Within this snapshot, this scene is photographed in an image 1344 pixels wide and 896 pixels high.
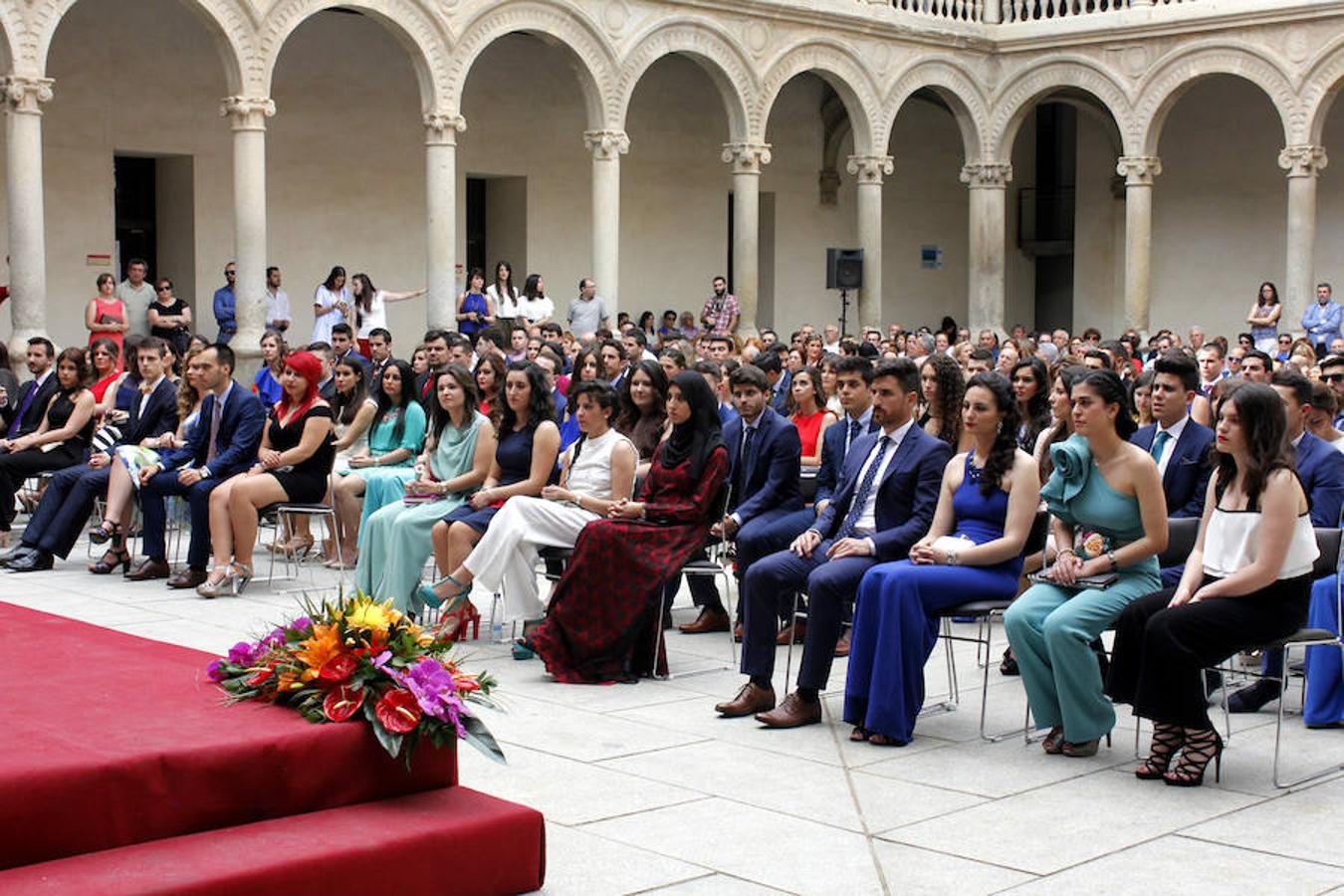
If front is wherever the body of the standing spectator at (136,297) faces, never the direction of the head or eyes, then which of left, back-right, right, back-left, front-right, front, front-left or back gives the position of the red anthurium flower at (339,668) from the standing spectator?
front

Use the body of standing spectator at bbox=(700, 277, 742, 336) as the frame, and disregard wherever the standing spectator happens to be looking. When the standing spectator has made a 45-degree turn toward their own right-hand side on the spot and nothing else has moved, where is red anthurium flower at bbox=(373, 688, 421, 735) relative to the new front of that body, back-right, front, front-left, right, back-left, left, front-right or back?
front-left

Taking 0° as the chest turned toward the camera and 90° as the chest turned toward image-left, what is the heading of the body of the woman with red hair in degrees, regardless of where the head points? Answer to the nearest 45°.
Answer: approximately 45°

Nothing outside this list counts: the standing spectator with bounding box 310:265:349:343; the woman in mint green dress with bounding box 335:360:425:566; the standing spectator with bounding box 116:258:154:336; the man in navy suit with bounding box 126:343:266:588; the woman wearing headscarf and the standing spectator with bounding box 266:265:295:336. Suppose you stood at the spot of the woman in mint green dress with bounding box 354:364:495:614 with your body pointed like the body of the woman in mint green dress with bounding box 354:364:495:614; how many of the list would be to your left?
1

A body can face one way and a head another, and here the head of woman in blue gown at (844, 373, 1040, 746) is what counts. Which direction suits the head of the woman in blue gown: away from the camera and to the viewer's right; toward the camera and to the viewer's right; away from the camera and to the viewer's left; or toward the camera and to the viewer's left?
toward the camera and to the viewer's left

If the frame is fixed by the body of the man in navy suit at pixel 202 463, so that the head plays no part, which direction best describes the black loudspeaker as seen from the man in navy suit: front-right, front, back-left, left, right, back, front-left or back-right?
back

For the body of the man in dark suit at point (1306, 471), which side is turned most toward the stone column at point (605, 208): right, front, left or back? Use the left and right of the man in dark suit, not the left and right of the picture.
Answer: right

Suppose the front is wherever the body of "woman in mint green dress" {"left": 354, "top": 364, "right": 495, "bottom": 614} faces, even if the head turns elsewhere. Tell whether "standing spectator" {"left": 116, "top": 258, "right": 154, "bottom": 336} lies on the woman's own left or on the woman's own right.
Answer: on the woman's own right

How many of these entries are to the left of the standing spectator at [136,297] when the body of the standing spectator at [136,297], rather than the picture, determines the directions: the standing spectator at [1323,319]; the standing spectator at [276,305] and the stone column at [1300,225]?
3

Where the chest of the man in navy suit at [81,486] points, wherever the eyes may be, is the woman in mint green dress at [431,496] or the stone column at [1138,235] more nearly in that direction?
the woman in mint green dress

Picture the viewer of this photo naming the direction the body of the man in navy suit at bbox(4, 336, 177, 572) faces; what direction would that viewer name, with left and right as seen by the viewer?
facing the viewer and to the left of the viewer

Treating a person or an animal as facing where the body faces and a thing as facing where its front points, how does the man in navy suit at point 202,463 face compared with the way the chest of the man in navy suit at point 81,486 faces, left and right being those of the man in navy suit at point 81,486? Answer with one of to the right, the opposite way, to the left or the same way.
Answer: the same way

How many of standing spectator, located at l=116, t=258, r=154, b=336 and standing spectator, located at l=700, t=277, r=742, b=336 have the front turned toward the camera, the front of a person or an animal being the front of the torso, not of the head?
2

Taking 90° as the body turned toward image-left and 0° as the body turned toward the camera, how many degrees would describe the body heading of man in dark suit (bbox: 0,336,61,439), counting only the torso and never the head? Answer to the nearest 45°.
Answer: approximately 45°

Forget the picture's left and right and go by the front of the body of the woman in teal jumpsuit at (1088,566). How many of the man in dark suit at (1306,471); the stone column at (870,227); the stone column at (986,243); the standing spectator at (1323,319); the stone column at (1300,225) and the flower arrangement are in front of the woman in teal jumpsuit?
1

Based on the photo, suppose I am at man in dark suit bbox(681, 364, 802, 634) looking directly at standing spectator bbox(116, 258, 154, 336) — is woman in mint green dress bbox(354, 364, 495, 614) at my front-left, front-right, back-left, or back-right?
front-left

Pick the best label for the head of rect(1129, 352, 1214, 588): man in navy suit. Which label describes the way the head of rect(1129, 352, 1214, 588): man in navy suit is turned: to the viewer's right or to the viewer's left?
to the viewer's left

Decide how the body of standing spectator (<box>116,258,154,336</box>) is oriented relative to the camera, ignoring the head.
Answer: toward the camera

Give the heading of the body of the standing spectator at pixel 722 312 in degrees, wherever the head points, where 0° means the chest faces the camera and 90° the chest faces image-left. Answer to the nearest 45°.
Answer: approximately 0°
